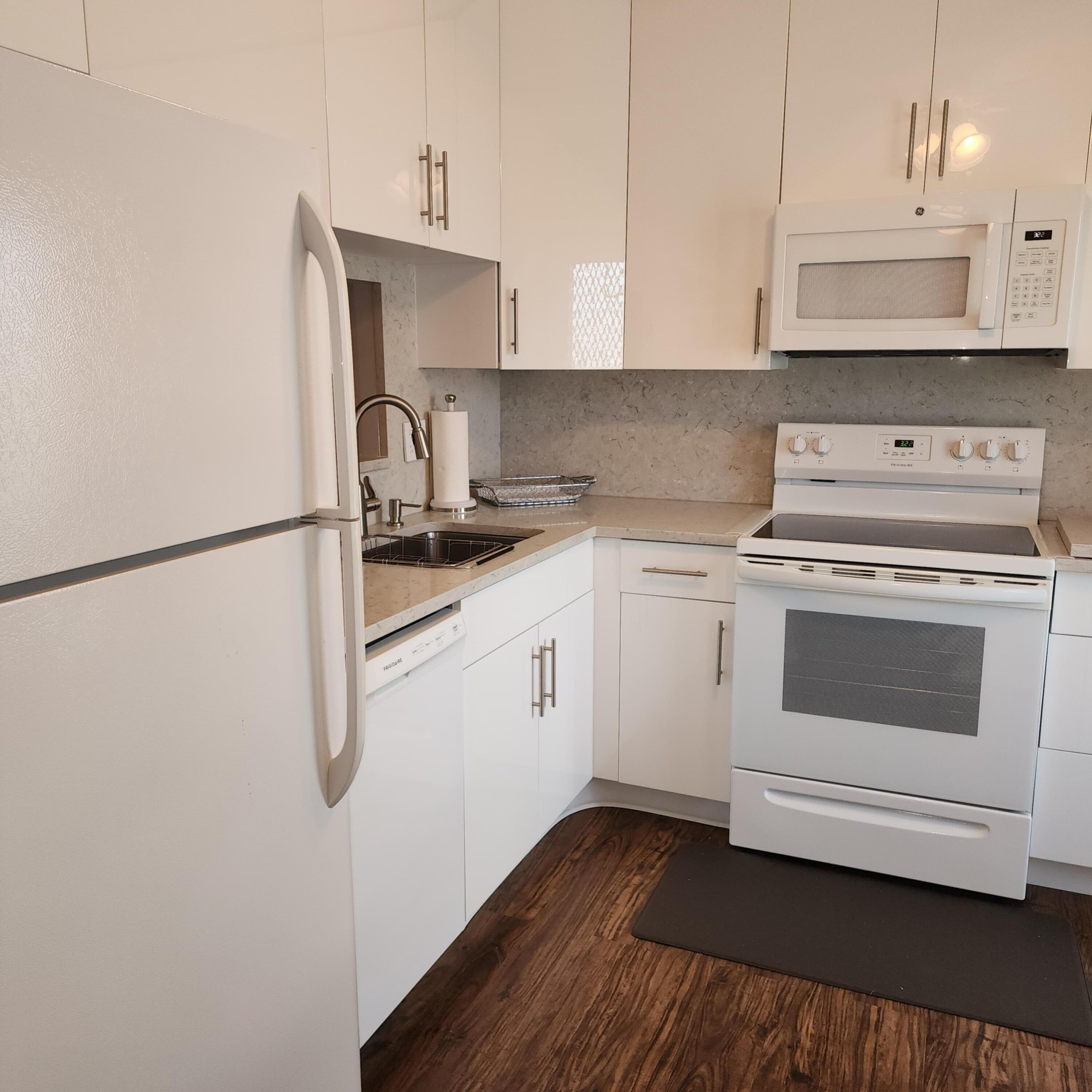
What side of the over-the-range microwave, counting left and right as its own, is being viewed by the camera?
front

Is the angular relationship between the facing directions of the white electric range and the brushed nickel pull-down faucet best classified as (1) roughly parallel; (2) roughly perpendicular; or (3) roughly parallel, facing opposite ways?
roughly perpendicular

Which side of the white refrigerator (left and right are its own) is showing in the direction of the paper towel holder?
left

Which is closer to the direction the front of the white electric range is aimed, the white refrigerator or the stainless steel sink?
the white refrigerator

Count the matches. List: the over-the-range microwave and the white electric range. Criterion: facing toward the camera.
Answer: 2

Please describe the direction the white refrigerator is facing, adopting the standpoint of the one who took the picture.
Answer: facing the viewer and to the right of the viewer

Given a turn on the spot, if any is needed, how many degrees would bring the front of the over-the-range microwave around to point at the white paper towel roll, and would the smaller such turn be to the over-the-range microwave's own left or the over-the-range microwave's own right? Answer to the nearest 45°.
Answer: approximately 90° to the over-the-range microwave's own right

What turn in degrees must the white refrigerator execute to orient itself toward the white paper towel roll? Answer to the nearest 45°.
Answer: approximately 90° to its left

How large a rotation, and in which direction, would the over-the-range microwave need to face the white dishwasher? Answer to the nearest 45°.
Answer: approximately 45° to its right

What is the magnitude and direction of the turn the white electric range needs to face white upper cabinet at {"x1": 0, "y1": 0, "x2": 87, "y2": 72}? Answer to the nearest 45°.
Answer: approximately 45° to its right

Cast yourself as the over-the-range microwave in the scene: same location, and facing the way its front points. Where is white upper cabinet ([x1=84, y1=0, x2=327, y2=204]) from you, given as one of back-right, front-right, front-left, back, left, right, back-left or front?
front-right

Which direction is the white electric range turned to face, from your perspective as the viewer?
facing the viewer

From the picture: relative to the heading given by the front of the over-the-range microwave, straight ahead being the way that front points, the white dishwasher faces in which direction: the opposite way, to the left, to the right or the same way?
to the left

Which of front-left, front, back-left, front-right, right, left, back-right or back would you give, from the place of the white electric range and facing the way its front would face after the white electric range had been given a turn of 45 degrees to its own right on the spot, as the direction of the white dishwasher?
front

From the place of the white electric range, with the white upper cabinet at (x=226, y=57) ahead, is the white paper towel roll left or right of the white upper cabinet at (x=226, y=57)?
right
